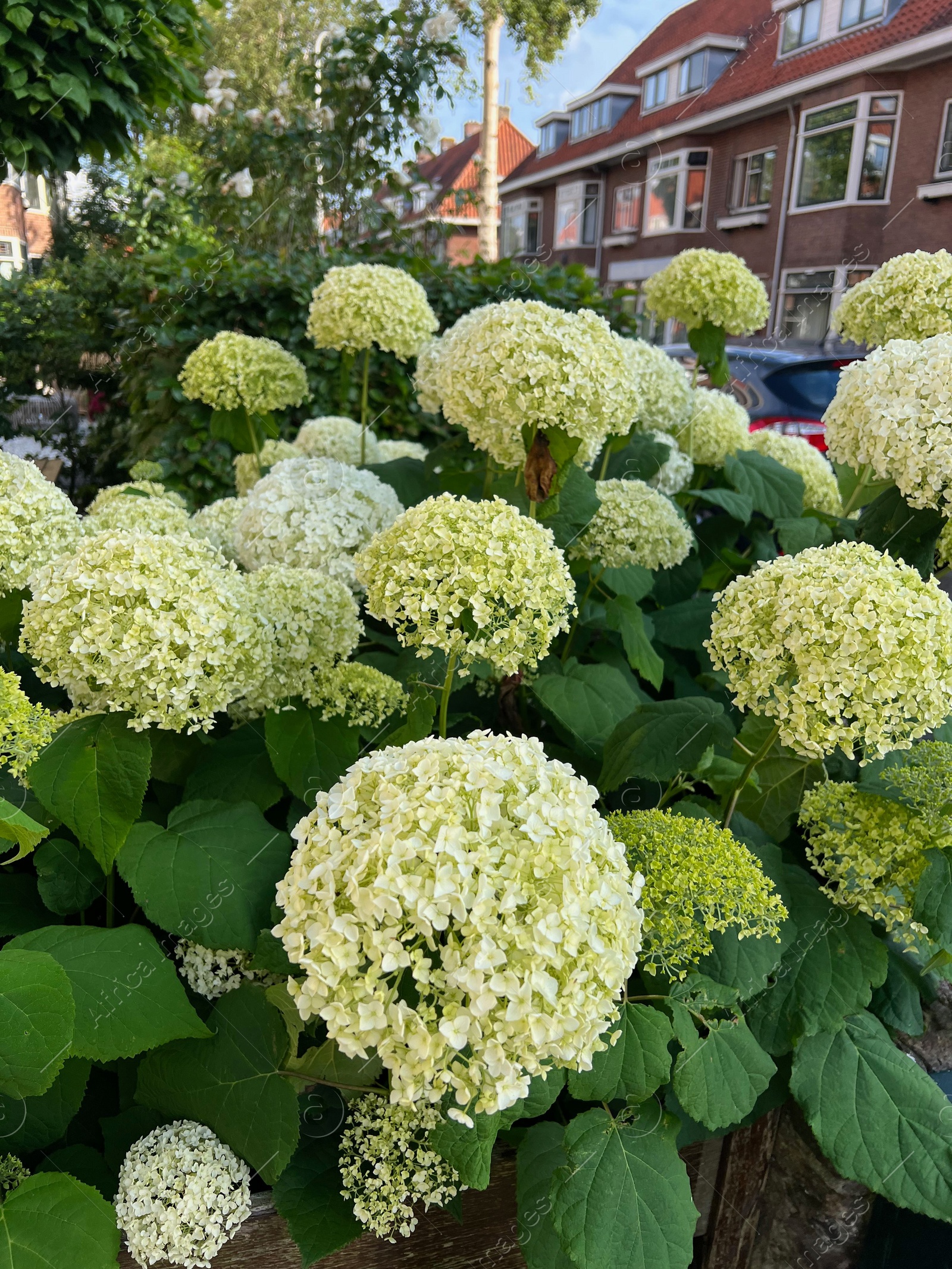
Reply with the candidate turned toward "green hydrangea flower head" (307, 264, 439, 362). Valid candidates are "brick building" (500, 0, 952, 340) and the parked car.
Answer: the brick building

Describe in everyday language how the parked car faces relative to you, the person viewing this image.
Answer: facing away from the viewer and to the left of the viewer

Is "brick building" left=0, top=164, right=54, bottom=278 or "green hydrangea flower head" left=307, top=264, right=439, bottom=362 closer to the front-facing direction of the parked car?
the brick building

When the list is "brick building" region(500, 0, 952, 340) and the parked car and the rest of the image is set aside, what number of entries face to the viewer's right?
0

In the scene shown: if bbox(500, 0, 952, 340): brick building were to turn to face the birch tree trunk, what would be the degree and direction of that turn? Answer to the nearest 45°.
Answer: approximately 90° to its right

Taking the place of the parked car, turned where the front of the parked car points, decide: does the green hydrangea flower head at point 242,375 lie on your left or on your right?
on your left

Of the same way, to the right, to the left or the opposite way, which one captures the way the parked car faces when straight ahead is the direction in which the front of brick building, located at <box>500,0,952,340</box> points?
to the right

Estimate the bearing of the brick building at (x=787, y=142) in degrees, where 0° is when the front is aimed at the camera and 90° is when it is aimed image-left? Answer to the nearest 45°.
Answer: approximately 45°

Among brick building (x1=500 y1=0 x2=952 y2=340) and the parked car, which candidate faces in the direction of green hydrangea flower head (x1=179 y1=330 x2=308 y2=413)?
the brick building

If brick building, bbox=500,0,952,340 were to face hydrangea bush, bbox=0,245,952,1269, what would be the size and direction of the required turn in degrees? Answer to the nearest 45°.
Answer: approximately 45° to its left

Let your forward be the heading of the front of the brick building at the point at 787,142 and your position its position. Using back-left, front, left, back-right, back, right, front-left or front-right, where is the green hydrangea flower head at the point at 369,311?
front

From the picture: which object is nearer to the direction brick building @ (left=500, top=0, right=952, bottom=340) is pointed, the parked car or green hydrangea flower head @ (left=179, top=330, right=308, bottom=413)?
the green hydrangea flower head
